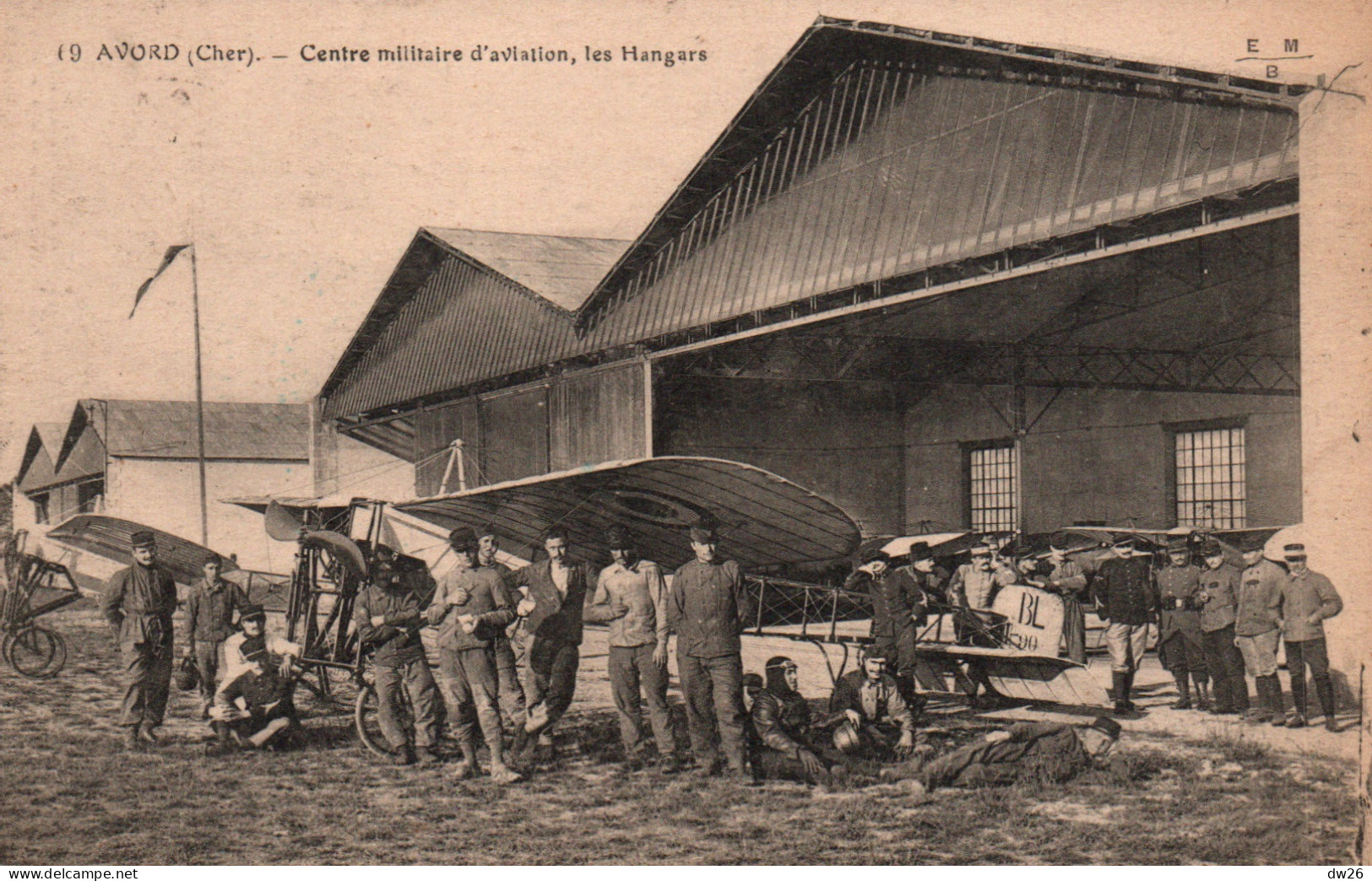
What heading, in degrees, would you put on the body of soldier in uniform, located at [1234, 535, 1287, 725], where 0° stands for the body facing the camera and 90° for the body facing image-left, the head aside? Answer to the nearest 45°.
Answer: approximately 45°

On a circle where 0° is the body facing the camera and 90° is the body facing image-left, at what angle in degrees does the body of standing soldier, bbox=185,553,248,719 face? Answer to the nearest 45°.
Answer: approximately 0°

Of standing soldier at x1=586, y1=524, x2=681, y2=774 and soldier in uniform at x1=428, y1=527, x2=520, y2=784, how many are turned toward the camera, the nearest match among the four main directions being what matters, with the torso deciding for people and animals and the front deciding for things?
2

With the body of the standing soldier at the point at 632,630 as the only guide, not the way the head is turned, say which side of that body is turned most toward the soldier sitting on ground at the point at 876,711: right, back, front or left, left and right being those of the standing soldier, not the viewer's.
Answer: left

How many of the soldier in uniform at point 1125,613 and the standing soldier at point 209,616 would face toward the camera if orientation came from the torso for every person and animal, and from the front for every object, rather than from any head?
2

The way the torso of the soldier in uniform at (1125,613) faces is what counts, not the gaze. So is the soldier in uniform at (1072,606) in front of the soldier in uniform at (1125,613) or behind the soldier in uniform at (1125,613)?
behind
